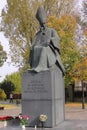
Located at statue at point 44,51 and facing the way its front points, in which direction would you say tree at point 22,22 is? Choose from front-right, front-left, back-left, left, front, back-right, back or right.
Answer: back-right
